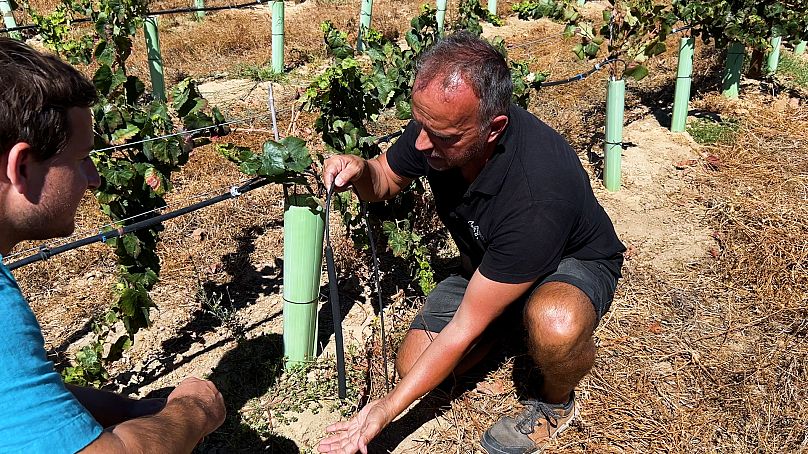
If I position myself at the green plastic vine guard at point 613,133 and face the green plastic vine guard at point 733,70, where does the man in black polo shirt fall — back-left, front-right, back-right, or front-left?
back-right

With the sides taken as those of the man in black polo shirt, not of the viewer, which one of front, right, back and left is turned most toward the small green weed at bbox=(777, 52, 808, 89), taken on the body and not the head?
back

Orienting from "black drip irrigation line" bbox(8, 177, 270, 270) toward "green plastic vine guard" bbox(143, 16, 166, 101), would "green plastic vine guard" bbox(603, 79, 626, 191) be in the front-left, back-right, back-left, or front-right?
front-right

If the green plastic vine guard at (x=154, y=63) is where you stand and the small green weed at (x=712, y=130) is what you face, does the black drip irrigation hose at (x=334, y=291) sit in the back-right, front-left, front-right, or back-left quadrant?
front-right

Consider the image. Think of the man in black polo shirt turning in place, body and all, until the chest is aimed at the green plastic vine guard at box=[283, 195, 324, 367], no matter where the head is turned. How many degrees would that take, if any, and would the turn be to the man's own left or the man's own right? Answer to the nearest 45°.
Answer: approximately 45° to the man's own right

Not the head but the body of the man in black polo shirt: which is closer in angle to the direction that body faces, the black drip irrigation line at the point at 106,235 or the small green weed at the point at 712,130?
the black drip irrigation line

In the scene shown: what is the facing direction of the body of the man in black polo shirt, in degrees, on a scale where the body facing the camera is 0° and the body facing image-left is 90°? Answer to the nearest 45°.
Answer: approximately 45°

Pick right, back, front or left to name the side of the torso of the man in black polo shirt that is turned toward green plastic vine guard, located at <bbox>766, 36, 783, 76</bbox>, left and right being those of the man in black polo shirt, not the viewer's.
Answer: back

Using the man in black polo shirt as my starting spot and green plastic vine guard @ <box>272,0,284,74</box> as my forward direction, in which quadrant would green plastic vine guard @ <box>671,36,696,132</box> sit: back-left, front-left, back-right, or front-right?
front-right

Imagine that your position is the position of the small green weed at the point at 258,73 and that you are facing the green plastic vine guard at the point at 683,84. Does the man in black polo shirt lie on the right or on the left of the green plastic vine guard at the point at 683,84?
right

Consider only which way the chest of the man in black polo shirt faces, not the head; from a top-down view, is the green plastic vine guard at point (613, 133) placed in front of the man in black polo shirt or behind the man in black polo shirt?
behind

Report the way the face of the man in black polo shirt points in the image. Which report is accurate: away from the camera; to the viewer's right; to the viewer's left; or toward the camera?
to the viewer's left

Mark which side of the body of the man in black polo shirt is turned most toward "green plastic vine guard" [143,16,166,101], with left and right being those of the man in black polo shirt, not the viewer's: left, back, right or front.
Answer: right
